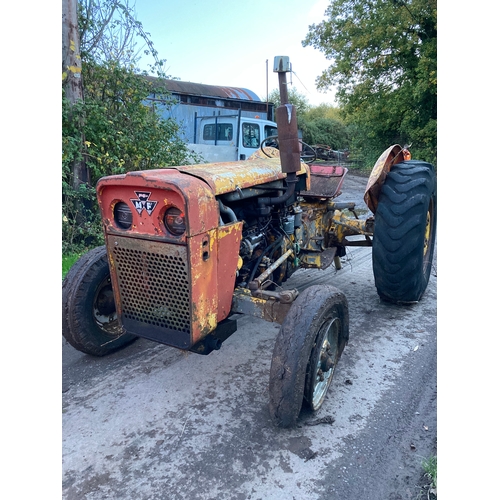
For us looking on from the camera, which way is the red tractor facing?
facing the viewer and to the left of the viewer

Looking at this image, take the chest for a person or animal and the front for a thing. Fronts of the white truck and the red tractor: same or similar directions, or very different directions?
very different directions

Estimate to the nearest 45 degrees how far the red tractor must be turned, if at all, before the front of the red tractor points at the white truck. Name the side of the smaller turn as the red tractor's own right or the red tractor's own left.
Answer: approximately 135° to the red tractor's own right

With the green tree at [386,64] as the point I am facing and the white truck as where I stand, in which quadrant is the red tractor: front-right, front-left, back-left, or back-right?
back-right

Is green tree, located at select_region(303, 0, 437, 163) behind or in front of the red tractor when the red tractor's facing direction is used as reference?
behind

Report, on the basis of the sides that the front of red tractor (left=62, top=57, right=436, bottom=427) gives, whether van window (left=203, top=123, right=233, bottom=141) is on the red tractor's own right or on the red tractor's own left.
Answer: on the red tractor's own right
